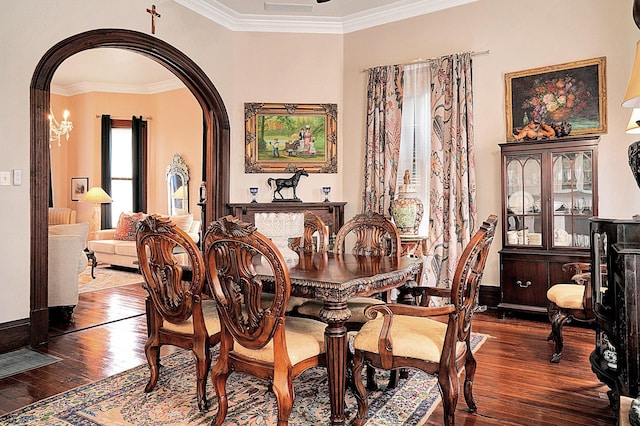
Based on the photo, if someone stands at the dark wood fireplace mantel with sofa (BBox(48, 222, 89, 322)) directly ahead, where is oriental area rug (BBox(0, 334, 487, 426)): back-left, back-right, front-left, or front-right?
front-left

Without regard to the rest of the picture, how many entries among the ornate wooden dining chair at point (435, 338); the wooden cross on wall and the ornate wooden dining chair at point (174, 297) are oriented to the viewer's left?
1

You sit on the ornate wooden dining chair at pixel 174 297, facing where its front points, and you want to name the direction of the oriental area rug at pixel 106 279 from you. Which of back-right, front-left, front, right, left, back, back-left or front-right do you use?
front-left

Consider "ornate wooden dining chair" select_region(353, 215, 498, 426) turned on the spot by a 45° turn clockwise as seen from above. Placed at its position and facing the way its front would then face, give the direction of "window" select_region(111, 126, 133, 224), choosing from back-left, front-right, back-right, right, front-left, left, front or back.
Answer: front

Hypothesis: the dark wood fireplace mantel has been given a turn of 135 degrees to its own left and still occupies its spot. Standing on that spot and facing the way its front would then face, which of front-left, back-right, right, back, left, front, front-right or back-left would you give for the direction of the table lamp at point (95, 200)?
left

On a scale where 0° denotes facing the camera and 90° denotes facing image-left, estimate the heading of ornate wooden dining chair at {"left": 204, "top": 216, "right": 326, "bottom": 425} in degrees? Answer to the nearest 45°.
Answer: approximately 225°

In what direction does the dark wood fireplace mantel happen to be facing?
toward the camera

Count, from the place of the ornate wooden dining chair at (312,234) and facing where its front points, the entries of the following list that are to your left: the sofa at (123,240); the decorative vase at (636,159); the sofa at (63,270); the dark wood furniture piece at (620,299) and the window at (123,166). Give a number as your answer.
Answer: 2

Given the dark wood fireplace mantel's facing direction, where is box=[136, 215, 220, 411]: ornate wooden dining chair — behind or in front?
in front

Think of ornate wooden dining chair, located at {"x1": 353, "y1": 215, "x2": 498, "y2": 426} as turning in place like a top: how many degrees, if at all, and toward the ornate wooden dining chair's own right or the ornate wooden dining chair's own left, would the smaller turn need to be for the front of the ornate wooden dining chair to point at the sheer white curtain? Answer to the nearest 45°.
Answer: approximately 90° to the ornate wooden dining chair's own right

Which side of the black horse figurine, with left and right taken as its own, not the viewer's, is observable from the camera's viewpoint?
right

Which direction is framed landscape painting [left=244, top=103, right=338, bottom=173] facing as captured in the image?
toward the camera

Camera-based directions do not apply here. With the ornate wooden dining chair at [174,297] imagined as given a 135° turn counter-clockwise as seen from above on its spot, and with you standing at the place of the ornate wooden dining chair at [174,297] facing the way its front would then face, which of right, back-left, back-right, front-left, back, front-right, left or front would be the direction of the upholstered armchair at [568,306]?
back

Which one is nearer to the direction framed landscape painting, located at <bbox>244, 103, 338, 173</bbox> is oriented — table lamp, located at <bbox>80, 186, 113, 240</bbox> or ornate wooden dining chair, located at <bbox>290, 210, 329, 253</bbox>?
the ornate wooden dining chair

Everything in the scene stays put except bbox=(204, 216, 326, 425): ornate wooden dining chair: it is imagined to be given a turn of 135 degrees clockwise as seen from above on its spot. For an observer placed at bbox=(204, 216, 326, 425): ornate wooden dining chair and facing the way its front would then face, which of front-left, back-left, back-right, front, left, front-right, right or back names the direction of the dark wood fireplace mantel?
back

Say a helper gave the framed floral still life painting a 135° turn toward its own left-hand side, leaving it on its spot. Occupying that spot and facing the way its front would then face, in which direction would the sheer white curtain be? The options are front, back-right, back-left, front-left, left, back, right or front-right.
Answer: back

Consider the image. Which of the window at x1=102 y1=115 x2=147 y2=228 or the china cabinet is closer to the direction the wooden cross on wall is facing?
the china cabinet

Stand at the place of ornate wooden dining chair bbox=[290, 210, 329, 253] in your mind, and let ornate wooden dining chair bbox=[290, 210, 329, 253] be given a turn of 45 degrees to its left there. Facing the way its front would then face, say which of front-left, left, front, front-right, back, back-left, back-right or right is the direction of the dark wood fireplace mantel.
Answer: back

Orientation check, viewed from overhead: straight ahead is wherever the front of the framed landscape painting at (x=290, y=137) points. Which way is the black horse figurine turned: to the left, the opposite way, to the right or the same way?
to the left

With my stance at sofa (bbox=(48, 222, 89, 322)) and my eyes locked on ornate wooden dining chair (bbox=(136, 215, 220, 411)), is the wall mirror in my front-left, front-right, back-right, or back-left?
back-left

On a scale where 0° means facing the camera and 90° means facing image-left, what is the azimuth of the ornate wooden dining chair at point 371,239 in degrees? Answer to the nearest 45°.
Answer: approximately 45°

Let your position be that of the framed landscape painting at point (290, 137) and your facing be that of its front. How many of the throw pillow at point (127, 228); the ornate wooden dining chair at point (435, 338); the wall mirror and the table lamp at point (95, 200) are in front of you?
1
